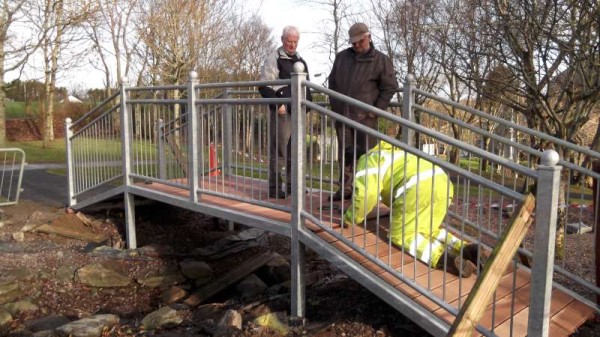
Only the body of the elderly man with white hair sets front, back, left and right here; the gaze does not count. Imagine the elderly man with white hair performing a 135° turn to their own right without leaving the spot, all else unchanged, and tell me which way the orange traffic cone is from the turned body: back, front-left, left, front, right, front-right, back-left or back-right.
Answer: front-right

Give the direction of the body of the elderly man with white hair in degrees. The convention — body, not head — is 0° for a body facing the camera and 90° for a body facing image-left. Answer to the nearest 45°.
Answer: approximately 315°

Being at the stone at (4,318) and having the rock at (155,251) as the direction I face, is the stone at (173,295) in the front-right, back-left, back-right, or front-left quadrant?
front-right

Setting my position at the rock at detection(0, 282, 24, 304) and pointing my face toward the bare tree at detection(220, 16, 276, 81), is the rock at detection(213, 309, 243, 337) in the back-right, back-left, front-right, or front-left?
back-right

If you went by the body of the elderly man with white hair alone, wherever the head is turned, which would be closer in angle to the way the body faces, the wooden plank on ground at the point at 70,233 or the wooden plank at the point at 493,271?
the wooden plank

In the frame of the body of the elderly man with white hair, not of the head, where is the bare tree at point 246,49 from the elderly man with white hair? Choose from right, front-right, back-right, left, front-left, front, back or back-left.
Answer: back-left

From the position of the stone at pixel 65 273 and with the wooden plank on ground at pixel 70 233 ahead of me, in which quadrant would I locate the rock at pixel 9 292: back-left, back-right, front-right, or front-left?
back-left
